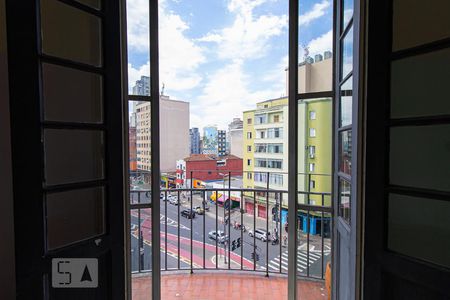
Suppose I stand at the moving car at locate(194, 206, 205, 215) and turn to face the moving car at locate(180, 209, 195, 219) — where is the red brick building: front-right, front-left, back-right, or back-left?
back-right

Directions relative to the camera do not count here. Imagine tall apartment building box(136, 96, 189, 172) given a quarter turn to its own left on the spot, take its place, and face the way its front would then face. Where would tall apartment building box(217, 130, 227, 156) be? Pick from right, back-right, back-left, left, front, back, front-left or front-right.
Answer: left
